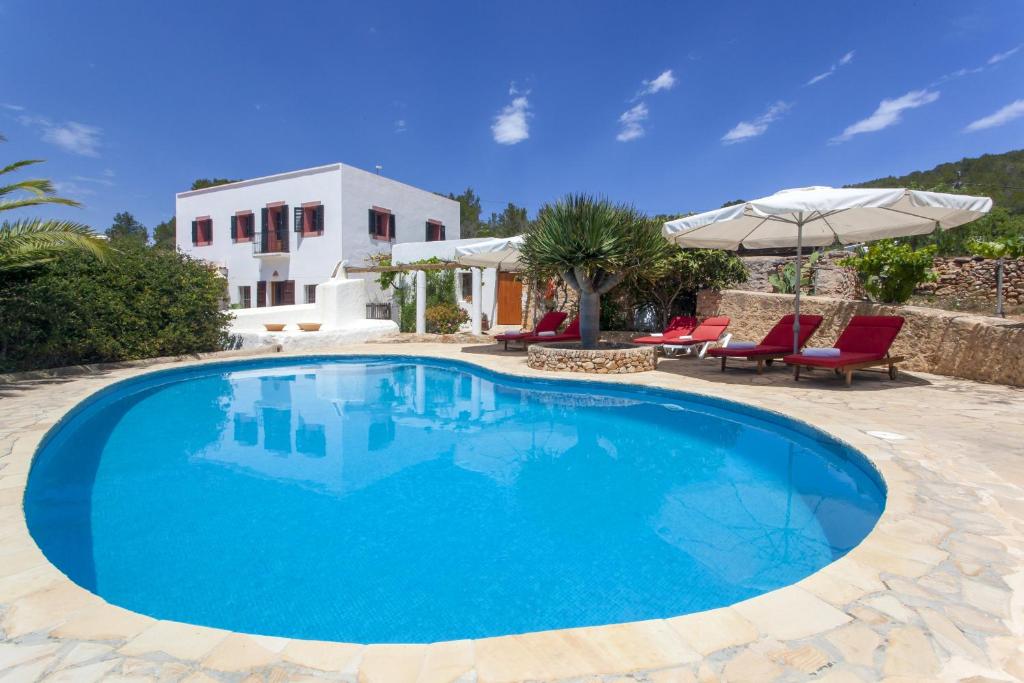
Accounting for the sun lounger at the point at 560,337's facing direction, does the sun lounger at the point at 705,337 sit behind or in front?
behind

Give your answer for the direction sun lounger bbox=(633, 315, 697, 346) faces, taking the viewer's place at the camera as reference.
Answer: facing to the left of the viewer

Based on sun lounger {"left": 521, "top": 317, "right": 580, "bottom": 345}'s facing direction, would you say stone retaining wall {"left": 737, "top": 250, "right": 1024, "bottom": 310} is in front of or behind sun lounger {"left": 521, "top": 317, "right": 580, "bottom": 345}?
behind

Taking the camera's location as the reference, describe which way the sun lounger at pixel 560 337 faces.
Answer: facing to the left of the viewer

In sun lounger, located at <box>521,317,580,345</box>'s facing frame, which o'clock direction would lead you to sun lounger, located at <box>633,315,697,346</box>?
sun lounger, located at <box>633,315,697,346</box> is roughly at 6 o'clock from sun lounger, located at <box>521,317,580,345</box>.

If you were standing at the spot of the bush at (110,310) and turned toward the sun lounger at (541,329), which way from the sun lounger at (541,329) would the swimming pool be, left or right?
right

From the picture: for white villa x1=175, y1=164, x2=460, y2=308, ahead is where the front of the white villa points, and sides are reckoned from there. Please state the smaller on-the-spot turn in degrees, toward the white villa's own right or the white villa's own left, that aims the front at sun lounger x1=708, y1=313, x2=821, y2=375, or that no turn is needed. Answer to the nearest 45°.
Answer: approximately 90° to the white villa's own left

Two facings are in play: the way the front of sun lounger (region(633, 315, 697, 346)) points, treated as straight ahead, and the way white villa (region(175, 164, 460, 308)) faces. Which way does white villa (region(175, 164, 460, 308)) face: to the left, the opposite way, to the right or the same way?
to the left

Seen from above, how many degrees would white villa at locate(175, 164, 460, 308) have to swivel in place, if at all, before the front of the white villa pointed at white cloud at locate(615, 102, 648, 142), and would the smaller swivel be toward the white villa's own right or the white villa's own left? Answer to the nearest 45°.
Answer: approximately 135° to the white villa's own left

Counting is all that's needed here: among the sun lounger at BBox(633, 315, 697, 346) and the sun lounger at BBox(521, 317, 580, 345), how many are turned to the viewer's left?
2

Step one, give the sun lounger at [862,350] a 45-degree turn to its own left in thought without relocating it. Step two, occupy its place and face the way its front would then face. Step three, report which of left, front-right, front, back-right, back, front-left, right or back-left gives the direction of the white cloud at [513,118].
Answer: back-right
